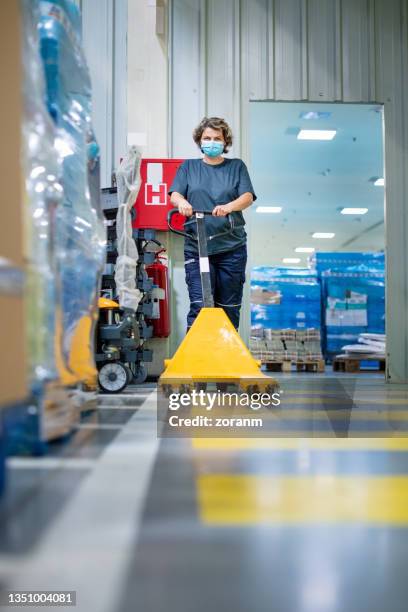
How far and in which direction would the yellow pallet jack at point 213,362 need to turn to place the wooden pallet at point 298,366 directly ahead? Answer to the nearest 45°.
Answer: approximately 180°

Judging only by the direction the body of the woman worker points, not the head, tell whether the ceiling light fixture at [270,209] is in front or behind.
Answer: behind

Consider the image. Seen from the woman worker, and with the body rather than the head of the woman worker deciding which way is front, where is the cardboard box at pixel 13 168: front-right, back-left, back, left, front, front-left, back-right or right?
front

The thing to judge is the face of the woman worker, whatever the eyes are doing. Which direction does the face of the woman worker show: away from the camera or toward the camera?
toward the camera

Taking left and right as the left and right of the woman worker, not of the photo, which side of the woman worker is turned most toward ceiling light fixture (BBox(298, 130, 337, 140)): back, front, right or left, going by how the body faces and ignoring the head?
back

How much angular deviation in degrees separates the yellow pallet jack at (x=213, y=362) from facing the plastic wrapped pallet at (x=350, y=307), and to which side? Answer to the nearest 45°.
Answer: approximately 180°

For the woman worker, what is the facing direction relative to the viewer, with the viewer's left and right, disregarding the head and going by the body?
facing the viewer

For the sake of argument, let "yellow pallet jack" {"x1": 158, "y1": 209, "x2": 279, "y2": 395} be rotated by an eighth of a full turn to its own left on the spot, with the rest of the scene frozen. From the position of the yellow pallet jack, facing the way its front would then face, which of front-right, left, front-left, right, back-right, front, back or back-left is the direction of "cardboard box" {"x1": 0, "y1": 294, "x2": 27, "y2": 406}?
front-right

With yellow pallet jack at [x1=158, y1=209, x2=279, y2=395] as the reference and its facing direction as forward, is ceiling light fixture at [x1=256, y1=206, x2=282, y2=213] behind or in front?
behind

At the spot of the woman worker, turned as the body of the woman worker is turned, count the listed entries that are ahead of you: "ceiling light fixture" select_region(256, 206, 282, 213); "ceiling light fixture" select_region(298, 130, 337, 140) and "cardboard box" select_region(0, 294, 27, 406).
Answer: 1

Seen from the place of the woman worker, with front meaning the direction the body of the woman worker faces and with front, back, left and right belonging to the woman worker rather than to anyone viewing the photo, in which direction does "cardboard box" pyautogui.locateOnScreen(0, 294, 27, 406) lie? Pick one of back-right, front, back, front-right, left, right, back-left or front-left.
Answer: front

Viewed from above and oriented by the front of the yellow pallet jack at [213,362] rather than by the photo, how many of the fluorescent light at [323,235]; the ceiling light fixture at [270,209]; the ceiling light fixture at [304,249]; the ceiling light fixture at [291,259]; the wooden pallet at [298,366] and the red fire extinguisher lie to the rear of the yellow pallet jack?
6

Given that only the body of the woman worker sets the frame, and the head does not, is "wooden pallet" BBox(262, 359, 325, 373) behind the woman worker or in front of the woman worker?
behind

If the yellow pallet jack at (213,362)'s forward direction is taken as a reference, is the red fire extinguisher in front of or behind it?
behind

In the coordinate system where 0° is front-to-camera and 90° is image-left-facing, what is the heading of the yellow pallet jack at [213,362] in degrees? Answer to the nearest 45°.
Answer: approximately 0°

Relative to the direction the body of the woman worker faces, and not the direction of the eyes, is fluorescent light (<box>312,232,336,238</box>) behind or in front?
behind
